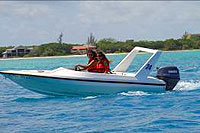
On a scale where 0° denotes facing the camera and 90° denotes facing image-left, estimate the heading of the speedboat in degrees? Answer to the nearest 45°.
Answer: approximately 90°

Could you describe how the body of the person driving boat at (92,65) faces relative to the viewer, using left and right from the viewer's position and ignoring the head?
facing to the left of the viewer
